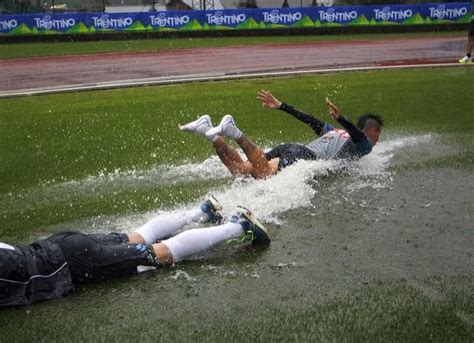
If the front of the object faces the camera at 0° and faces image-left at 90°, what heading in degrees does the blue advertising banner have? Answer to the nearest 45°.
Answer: approximately 0°

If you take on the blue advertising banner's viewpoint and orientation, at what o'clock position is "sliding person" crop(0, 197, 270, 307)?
The sliding person is roughly at 12 o'clock from the blue advertising banner.

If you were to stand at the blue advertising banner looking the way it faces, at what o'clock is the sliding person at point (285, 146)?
The sliding person is roughly at 12 o'clock from the blue advertising banner.
